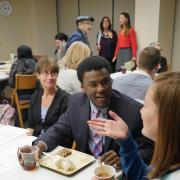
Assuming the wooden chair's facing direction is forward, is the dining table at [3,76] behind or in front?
in front

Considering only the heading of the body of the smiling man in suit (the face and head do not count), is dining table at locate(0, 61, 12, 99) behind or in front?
behind

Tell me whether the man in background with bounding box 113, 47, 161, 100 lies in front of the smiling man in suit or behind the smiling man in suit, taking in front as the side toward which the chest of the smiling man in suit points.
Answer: behind

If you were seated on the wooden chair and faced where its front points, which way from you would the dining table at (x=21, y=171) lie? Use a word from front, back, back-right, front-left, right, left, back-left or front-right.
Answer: back-left

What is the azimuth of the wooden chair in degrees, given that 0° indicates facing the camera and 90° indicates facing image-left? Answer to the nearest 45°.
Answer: approximately 135°

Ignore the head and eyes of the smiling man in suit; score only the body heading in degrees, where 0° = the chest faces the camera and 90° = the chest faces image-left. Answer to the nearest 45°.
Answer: approximately 0°

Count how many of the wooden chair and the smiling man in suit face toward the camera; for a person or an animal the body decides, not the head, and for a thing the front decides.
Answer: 1
